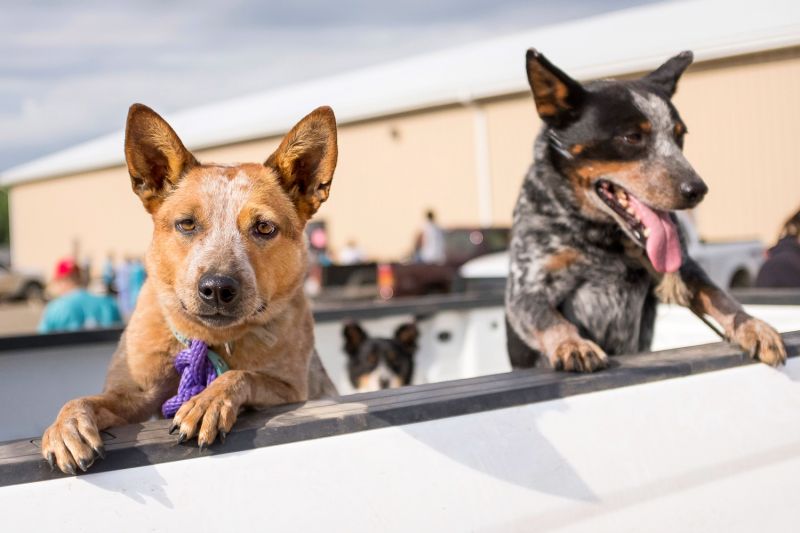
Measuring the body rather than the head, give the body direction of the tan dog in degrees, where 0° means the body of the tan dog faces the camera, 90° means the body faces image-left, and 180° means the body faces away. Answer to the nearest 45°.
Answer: approximately 0°

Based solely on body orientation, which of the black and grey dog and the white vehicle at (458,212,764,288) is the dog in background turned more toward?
the black and grey dog

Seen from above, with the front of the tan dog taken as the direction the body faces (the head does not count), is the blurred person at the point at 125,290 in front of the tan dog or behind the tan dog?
behind

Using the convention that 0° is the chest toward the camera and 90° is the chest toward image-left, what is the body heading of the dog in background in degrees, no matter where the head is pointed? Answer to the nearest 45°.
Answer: approximately 0°

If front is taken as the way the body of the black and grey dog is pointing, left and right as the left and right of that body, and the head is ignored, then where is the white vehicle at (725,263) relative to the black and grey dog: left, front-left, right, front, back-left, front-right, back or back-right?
back-left

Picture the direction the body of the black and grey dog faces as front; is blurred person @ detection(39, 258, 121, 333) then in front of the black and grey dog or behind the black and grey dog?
behind
